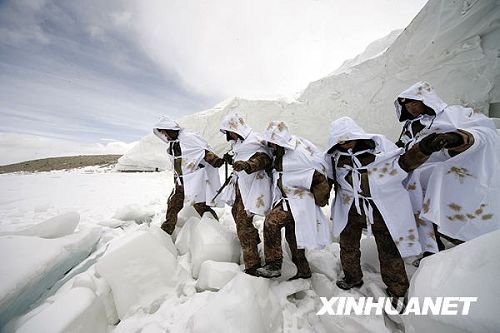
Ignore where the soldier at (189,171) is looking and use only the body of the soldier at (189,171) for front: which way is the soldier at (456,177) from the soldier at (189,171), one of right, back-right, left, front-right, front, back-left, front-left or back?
left

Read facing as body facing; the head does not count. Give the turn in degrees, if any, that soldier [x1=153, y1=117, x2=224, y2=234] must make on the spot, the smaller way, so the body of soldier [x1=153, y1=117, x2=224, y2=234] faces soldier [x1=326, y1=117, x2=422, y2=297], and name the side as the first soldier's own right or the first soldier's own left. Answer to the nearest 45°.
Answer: approximately 90° to the first soldier's own left

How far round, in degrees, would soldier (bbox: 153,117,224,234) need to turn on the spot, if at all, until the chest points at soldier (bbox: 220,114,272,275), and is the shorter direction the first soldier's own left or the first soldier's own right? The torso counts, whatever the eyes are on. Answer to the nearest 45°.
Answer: approximately 90° to the first soldier's own left

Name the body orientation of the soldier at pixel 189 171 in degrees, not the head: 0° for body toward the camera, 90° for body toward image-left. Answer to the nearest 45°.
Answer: approximately 45°

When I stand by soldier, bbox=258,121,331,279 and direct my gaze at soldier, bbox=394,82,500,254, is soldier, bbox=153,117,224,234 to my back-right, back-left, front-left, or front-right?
back-left

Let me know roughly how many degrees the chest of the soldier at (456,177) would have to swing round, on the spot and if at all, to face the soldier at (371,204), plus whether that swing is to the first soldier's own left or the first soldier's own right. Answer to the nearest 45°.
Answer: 0° — they already face them

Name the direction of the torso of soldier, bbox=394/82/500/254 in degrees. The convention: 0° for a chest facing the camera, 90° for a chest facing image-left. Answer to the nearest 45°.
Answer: approximately 45°

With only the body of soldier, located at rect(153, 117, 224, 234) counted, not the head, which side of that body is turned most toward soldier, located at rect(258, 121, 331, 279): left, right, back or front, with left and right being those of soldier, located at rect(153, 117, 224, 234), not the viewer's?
left
